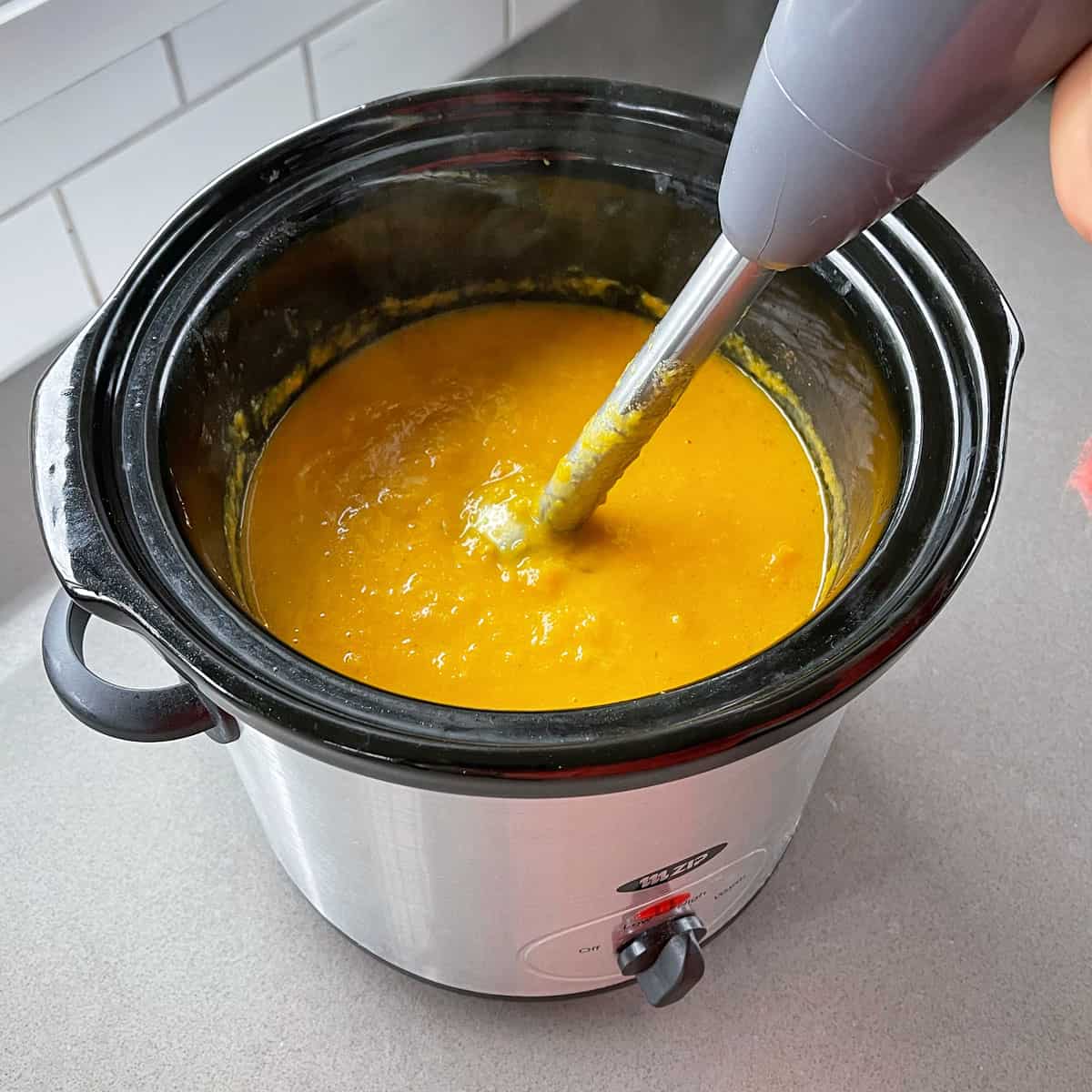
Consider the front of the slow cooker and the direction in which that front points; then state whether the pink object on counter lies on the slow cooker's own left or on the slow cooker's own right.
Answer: on the slow cooker's own left

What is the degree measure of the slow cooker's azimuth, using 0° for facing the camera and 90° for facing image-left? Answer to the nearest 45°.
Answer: approximately 315°
